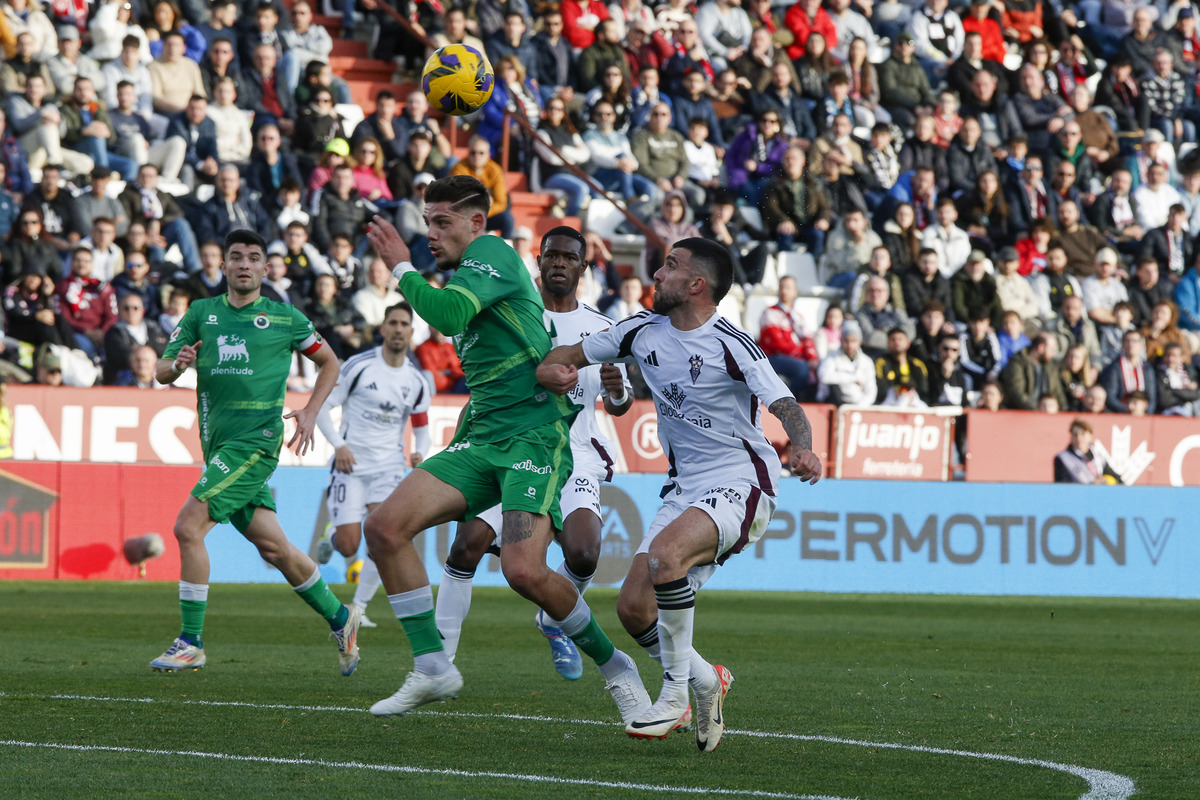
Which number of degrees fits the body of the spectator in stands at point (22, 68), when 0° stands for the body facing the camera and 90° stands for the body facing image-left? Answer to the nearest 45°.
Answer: approximately 0°

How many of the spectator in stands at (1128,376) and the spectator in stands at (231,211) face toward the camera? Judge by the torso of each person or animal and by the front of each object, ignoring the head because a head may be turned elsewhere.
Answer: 2

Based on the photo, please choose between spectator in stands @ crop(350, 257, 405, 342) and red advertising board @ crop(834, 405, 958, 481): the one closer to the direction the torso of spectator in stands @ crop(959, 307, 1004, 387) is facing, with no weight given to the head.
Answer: the red advertising board

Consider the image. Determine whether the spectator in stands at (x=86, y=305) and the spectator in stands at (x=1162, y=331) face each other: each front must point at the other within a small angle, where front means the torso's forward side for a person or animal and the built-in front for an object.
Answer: no

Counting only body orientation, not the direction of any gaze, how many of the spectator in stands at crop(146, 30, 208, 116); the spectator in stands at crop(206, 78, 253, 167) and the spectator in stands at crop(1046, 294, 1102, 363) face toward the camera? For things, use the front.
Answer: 3

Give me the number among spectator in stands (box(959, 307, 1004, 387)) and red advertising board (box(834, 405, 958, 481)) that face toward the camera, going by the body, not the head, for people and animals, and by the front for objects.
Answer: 2

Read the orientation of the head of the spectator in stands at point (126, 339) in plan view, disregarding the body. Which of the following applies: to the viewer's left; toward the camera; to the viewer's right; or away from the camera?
toward the camera

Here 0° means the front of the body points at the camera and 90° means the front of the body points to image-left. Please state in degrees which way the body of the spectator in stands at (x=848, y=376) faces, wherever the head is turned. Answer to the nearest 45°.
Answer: approximately 0°

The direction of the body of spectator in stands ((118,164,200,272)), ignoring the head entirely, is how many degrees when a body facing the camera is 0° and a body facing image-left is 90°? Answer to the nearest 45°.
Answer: approximately 315°

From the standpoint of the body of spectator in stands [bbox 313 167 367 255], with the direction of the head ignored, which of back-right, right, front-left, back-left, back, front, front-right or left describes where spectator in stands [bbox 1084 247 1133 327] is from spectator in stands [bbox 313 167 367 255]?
left

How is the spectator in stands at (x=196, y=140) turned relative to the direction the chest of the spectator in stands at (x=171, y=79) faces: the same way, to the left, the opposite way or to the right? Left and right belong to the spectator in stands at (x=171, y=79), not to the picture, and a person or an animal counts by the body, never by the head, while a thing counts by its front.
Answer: the same way

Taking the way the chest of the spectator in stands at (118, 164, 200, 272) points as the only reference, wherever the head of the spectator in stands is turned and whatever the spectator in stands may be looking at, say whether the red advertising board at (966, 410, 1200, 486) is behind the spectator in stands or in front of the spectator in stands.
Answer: in front

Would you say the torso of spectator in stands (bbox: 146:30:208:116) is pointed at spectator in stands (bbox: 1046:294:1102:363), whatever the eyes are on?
no

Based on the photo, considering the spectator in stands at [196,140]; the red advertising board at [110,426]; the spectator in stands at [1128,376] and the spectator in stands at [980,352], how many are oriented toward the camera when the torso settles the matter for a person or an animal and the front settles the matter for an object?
4

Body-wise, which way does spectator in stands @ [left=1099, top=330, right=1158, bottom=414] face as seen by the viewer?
toward the camera

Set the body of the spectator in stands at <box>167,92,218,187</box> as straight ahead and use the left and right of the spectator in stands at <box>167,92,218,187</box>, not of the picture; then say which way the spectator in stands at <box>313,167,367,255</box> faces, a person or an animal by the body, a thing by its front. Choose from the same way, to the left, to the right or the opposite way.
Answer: the same way

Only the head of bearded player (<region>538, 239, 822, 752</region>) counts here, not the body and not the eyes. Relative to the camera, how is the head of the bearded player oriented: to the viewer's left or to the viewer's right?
to the viewer's left

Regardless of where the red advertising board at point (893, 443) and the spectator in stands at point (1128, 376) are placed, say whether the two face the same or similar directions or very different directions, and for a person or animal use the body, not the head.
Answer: same or similar directions

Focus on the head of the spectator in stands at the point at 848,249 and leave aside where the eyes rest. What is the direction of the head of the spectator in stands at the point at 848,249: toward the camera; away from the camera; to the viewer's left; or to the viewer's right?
toward the camera

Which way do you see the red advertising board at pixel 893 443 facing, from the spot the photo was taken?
facing the viewer
